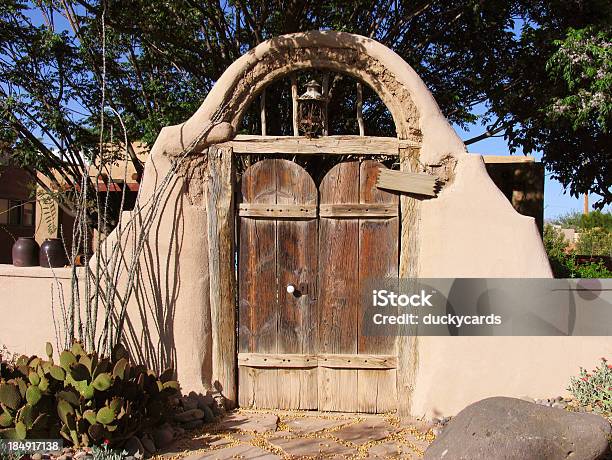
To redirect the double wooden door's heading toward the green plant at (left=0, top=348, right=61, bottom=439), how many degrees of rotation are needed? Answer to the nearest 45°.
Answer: approximately 45° to its right

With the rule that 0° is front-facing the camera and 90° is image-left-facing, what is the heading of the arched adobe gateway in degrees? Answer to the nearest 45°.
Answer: approximately 0°

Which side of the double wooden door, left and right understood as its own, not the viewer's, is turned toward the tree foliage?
back

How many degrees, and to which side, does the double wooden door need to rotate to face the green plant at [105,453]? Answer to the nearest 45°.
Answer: approximately 45° to its right

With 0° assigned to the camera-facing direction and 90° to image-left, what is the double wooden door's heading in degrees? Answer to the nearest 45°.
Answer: approximately 0°

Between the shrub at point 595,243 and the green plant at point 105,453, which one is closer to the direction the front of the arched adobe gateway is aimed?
the green plant

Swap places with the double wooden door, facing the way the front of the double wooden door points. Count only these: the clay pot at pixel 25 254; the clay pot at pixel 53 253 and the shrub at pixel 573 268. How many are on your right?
2

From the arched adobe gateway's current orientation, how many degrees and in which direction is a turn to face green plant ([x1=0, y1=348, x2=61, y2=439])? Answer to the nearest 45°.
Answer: approximately 45° to its right
